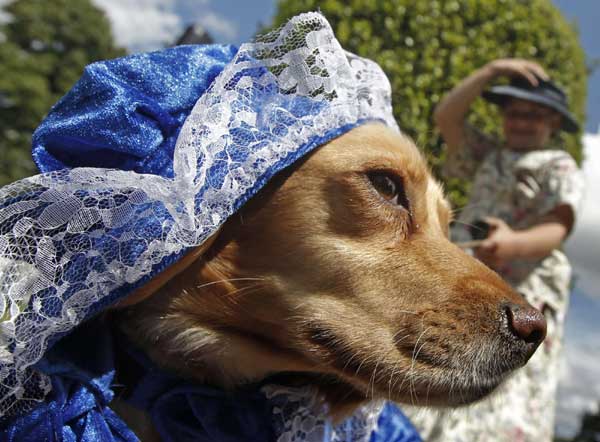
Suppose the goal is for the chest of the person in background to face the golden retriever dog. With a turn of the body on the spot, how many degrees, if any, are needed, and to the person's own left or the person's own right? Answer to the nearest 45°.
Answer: approximately 45° to the person's own left

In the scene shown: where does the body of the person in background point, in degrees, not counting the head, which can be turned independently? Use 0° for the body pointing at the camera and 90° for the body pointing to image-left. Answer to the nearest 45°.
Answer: approximately 45°

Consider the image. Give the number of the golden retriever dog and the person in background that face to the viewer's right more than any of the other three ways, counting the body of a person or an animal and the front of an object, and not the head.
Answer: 1

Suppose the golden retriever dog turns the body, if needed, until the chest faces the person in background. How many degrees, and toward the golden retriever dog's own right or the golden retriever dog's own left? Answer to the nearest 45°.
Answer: approximately 45° to the golden retriever dog's own left

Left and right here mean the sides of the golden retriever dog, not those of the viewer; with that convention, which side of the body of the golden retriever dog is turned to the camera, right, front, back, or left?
right

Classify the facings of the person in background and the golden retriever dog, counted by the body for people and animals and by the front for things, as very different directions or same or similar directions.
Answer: very different directions

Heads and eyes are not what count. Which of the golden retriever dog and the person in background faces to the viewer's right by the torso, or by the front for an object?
the golden retriever dog
